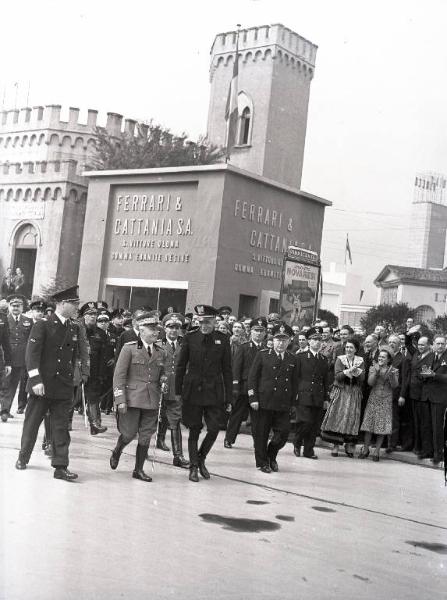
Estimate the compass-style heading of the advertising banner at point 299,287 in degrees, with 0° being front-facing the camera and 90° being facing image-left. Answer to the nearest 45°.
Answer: approximately 0°

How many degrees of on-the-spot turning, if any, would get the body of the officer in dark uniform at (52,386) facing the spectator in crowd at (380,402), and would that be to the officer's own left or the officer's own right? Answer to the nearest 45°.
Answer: approximately 90° to the officer's own left

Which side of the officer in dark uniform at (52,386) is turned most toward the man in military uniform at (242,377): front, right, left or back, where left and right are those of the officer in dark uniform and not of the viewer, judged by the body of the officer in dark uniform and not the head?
left

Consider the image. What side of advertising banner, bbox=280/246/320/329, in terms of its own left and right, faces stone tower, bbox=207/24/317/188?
back

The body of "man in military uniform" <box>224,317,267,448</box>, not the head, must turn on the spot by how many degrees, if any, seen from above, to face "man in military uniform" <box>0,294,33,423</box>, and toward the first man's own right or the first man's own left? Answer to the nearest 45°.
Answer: approximately 135° to the first man's own right

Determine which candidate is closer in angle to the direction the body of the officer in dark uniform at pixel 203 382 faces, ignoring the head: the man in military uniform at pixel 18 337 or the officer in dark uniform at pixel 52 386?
the officer in dark uniform

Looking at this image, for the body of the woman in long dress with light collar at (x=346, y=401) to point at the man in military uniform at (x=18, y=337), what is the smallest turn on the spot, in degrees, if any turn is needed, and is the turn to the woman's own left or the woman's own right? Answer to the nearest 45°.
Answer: approximately 90° to the woman's own right

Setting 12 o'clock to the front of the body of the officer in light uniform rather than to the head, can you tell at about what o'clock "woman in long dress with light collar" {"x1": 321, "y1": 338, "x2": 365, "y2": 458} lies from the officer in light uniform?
The woman in long dress with light collar is roughly at 9 o'clock from the officer in light uniform.

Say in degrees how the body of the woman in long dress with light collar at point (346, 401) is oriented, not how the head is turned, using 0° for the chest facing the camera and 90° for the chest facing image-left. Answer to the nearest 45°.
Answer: approximately 0°

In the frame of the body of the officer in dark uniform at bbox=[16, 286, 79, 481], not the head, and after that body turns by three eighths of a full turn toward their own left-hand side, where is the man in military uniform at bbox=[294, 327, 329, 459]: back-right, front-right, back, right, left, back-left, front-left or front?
front-right

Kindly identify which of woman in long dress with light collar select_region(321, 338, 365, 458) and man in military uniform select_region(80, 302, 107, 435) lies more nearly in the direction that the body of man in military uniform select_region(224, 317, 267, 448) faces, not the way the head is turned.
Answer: the woman in long dress with light collar

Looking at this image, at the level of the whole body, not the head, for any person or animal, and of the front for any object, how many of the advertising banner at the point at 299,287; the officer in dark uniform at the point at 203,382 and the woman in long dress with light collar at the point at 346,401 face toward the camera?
3

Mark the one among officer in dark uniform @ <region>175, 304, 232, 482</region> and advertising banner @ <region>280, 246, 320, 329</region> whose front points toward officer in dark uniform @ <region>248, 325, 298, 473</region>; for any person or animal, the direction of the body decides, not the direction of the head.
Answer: the advertising banner

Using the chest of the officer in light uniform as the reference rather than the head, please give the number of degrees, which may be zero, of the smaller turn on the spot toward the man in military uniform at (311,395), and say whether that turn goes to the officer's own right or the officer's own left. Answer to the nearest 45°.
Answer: approximately 90° to the officer's own left
